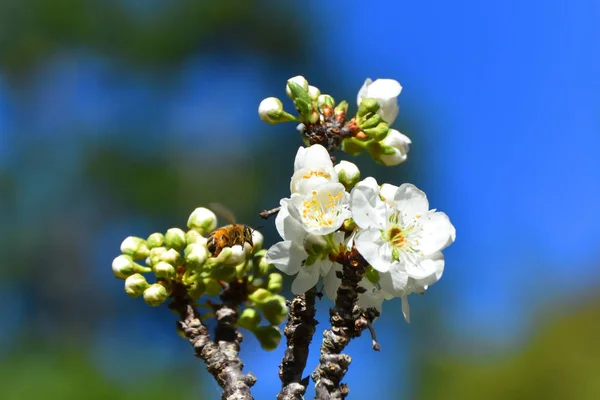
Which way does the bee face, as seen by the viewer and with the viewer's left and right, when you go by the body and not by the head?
facing to the right of the viewer
